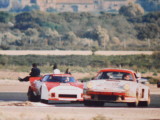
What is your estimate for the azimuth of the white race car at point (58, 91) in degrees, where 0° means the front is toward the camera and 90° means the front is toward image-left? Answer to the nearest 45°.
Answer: approximately 0°

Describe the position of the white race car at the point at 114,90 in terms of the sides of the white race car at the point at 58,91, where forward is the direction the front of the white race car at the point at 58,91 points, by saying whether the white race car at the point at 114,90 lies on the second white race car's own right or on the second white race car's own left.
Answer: on the second white race car's own left
